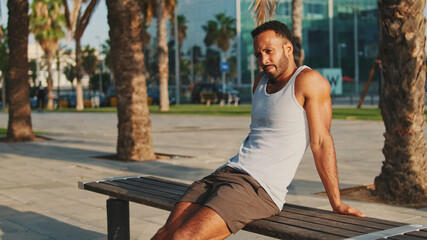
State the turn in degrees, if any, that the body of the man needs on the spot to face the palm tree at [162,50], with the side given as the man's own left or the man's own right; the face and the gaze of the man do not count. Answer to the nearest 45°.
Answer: approximately 135° to the man's own right

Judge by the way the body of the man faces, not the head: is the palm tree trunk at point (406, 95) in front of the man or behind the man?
behind

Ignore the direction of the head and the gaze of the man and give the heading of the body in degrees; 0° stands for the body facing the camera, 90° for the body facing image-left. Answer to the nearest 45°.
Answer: approximately 45°

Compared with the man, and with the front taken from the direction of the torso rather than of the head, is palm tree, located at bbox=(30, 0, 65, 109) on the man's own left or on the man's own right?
on the man's own right
